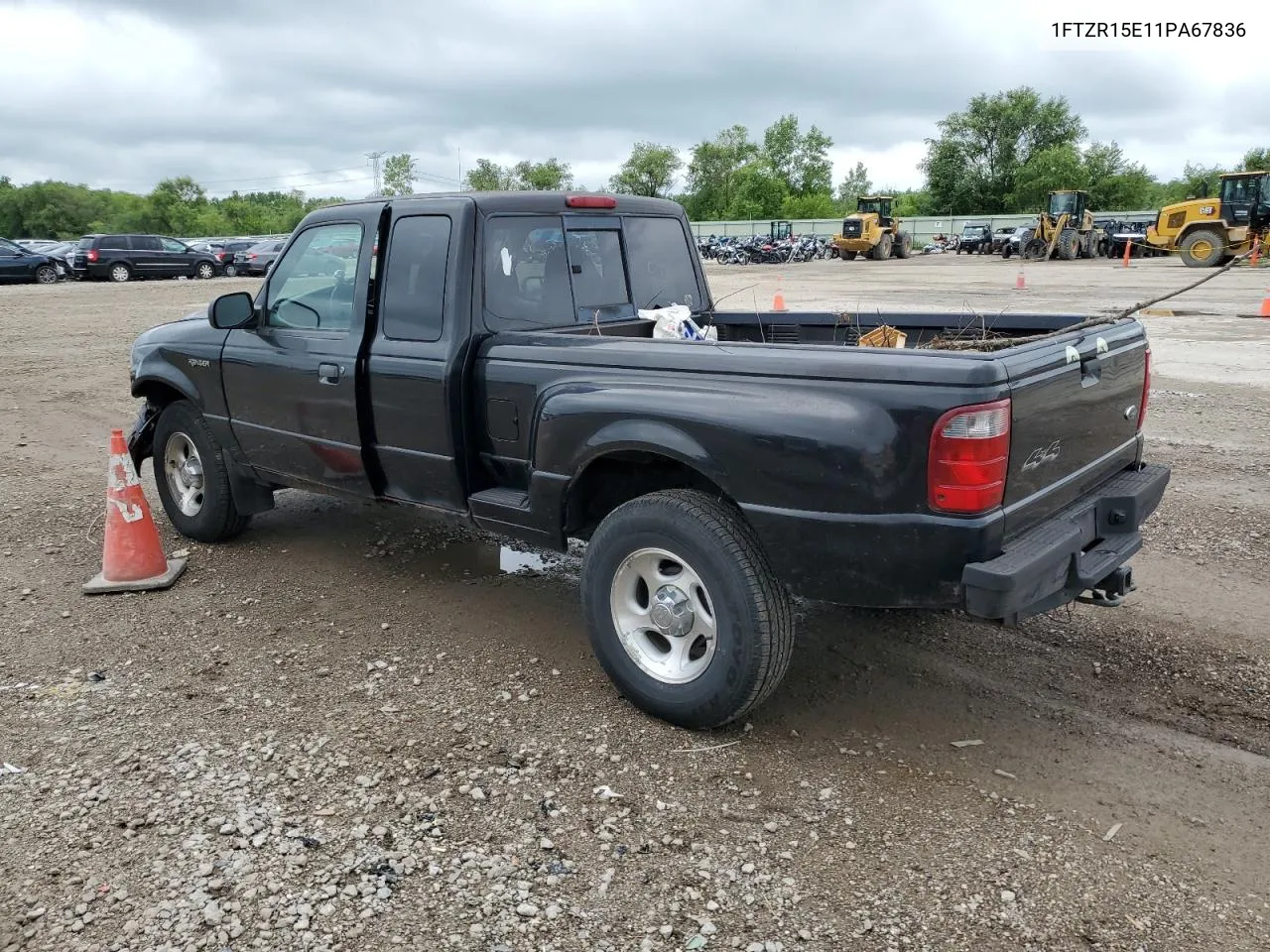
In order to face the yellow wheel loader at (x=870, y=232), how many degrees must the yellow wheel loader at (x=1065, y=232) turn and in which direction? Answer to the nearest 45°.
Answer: approximately 90° to its right

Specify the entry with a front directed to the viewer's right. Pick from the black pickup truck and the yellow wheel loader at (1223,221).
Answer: the yellow wheel loader

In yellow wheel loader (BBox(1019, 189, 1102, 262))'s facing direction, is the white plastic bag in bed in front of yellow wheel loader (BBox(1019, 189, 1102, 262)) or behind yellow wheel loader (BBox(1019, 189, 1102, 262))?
in front

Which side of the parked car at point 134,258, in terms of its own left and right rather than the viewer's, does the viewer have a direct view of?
right

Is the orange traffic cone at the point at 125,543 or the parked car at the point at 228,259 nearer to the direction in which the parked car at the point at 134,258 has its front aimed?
the parked car

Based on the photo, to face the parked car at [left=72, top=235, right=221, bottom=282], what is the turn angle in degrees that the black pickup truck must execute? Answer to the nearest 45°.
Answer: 0° — it already faces it

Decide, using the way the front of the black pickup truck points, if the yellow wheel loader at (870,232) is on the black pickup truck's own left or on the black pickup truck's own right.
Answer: on the black pickup truck's own right

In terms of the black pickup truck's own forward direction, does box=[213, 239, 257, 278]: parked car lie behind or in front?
in front

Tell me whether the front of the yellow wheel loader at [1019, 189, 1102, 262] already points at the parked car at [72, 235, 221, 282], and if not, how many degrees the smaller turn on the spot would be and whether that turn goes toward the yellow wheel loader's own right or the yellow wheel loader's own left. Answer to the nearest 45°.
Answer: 0° — it already faces it

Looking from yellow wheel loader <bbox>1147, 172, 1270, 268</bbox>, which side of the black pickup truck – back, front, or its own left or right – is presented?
right

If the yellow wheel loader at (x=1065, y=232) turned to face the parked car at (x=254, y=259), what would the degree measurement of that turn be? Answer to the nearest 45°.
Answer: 0° — it already faces it
